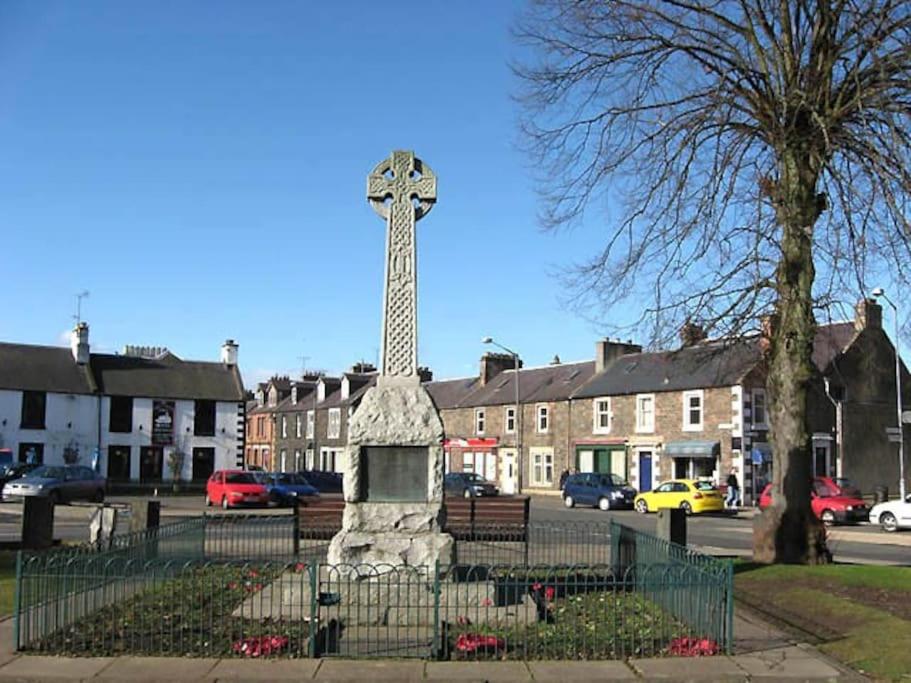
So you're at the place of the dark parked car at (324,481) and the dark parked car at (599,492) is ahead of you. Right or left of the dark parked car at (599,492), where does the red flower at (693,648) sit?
right

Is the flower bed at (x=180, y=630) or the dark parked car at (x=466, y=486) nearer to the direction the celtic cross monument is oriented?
the flower bed

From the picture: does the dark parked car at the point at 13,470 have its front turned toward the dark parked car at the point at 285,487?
no

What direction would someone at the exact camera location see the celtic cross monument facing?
facing the viewer

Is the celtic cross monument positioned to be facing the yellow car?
no

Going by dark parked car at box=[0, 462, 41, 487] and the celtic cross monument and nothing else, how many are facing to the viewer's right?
0

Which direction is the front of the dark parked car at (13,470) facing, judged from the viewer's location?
facing the viewer and to the left of the viewer

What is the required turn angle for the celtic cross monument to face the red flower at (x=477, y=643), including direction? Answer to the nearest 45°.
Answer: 0° — it already faces it

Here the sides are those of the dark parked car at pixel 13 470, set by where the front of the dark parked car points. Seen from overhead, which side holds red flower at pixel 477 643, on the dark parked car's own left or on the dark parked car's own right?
on the dark parked car's own left

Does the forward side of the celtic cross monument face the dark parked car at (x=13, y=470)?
no

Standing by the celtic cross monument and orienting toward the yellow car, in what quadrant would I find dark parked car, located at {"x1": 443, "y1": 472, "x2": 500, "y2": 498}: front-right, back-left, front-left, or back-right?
front-left
